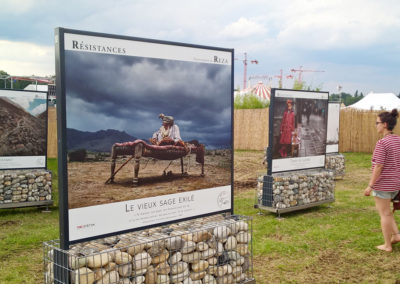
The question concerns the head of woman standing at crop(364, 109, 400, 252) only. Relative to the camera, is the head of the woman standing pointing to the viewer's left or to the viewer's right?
to the viewer's left

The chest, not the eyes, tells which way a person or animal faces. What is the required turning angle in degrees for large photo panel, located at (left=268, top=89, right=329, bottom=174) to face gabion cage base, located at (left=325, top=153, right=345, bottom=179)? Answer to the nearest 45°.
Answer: approximately 135° to its left

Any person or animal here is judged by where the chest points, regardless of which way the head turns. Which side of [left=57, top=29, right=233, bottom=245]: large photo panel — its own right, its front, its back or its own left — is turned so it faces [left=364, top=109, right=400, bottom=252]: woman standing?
left

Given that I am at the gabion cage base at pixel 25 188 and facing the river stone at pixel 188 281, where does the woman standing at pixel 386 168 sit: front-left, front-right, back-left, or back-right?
front-left

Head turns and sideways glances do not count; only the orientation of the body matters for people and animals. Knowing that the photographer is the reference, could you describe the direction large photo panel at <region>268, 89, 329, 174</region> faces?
facing the viewer and to the right of the viewer

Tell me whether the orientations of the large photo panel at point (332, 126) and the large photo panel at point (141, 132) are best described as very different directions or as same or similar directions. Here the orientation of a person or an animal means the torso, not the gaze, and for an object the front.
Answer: same or similar directions

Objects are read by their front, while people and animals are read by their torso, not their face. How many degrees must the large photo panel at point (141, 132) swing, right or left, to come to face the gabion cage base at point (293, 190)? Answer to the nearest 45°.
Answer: approximately 90° to its left

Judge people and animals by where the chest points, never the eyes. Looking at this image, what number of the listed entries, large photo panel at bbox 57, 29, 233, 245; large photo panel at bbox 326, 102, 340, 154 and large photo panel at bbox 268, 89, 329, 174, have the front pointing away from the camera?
0

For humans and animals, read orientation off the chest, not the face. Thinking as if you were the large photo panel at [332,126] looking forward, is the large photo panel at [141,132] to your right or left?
on your right

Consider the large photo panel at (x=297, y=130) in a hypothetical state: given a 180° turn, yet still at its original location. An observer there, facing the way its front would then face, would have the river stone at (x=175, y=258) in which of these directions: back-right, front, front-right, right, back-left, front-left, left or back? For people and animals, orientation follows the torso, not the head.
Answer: back-left

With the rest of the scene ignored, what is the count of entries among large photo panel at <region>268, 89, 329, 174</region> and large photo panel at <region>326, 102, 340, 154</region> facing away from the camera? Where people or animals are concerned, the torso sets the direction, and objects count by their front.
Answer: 0

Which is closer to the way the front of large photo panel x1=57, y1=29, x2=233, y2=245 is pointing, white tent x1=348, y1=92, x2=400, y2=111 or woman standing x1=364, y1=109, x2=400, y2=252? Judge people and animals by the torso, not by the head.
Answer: the woman standing

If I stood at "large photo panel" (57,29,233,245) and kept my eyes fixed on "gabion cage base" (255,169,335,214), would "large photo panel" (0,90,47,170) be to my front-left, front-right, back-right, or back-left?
front-left

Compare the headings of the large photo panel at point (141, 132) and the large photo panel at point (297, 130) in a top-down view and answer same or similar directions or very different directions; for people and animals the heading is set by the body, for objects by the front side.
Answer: same or similar directions
